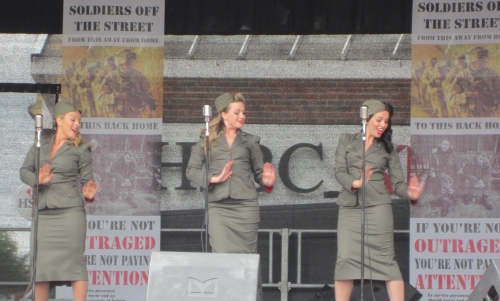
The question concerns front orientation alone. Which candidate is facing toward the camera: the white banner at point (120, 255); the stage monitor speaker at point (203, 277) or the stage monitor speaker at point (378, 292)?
the white banner

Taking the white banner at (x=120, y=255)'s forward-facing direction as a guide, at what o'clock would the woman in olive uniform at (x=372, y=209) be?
The woman in olive uniform is roughly at 10 o'clock from the white banner.

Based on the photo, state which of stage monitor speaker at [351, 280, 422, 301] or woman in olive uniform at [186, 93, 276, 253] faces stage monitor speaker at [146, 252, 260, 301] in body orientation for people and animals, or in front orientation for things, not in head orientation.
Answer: the woman in olive uniform

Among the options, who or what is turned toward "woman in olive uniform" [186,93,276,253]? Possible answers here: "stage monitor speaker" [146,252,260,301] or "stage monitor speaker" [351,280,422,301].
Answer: "stage monitor speaker" [146,252,260,301]

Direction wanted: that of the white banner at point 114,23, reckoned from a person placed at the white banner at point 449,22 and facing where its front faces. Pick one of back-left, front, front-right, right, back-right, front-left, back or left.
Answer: right

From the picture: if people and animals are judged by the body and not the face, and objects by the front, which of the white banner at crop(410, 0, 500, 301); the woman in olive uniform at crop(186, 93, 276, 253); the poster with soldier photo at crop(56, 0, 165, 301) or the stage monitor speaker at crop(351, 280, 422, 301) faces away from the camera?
the stage monitor speaker

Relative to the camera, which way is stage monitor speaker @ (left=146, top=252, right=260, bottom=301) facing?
away from the camera

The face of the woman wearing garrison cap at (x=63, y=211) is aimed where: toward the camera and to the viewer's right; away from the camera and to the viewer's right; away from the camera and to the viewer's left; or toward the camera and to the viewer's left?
toward the camera and to the viewer's right

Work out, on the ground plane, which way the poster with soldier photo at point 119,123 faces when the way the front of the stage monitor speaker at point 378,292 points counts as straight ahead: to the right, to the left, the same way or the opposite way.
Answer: the opposite way

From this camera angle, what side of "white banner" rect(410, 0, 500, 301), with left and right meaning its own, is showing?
front

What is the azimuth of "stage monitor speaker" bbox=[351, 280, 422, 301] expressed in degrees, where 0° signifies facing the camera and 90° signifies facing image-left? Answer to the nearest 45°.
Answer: approximately 180°

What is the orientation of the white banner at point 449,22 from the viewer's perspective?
toward the camera
